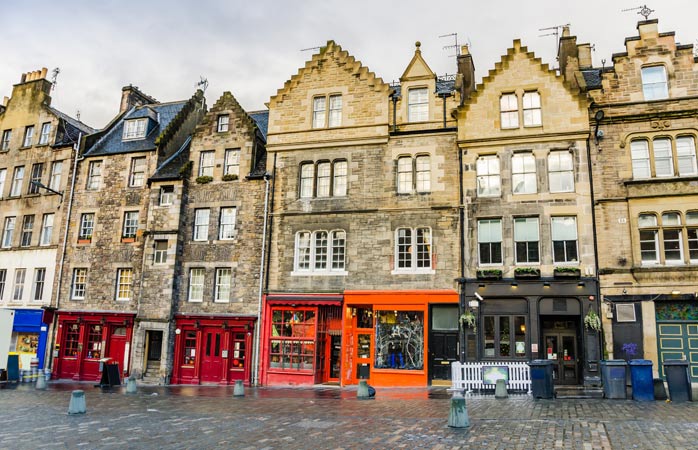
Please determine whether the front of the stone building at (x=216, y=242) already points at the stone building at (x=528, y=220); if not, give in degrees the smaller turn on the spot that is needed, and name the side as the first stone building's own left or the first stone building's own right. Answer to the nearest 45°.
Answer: approximately 45° to the first stone building's own left

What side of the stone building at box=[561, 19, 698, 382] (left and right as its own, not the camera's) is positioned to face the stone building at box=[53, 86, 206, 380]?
right

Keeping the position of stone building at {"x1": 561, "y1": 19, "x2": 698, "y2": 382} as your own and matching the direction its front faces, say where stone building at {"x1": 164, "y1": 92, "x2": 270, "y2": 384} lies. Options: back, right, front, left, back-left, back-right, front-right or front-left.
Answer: right

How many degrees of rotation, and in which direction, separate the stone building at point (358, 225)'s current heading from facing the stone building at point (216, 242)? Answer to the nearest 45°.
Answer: approximately 90° to its right

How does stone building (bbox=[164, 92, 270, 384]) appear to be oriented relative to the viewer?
toward the camera

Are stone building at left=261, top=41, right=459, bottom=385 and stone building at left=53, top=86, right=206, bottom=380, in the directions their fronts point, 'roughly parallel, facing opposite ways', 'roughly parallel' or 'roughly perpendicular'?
roughly parallel

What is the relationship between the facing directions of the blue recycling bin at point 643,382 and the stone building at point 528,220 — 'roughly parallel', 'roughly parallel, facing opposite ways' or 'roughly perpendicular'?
roughly parallel

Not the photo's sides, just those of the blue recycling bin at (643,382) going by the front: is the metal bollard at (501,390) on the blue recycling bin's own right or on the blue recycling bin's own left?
on the blue recycling bin's own right

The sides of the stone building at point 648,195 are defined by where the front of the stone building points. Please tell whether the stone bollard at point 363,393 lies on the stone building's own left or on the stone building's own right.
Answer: on the stone building's own right

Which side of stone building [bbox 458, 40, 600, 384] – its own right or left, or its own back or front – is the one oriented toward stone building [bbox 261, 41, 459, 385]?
right

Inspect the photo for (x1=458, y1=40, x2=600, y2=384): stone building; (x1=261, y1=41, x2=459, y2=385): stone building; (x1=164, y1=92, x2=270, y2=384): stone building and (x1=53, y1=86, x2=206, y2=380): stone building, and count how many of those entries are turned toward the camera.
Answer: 4

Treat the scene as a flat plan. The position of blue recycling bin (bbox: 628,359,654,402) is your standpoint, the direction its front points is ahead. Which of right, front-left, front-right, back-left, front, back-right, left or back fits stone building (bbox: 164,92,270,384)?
right

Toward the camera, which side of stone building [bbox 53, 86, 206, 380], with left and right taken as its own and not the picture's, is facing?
front
